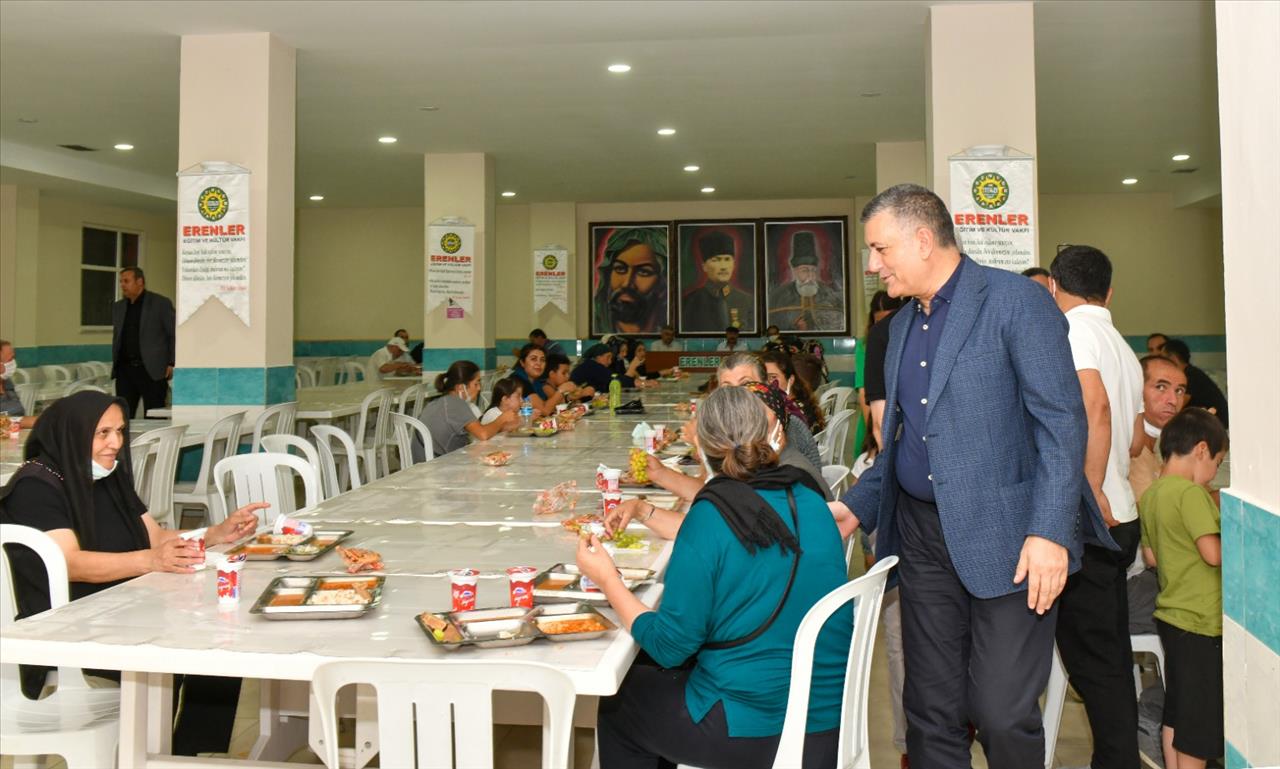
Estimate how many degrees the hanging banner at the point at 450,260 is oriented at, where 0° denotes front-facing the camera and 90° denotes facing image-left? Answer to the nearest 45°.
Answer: approximately 0°

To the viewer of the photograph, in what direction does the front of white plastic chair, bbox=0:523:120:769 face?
facing to the right of the viewer

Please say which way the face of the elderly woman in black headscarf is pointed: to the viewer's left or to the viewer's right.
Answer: to the viewer's right

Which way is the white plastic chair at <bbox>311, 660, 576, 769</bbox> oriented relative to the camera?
away from the camera

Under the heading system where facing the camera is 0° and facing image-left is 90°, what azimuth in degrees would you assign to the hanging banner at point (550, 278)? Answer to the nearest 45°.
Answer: approximately 0°

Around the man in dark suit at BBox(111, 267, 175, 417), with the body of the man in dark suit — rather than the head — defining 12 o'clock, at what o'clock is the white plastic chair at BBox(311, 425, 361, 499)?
The white plastic chair is roughly at 10 o'clock from the man in dark suit.

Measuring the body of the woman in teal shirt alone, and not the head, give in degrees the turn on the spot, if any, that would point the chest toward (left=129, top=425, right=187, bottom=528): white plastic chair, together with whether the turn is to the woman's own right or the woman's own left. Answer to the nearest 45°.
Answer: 0° — they already face it

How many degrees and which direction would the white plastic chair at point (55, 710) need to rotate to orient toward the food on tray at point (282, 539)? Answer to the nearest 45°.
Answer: approximately 45° to its left

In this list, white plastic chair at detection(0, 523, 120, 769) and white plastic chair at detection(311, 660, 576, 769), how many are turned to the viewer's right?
1
